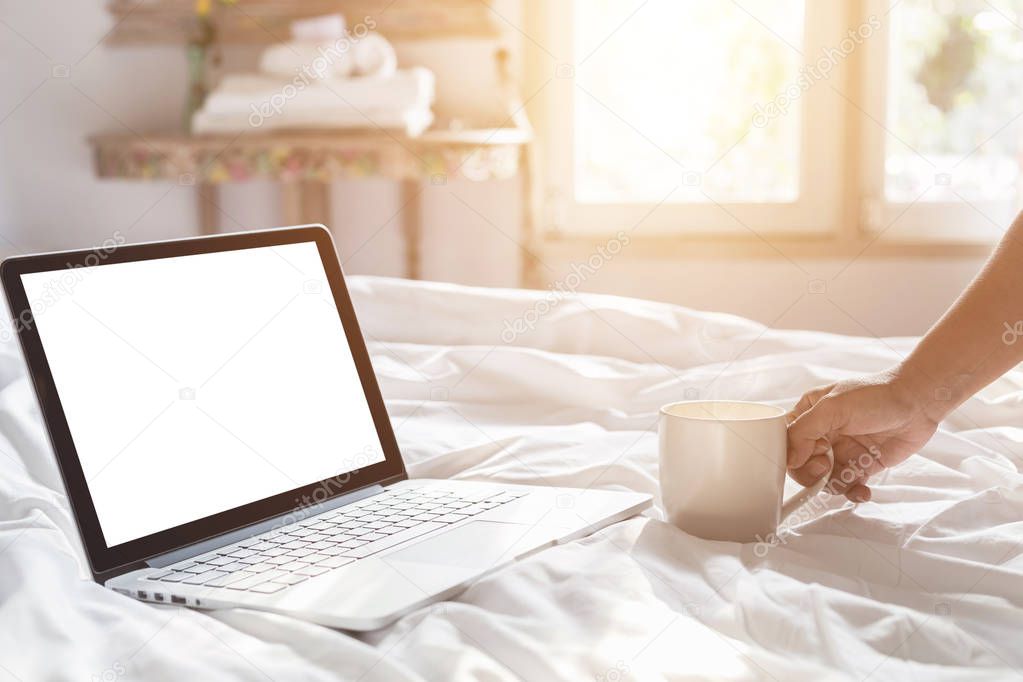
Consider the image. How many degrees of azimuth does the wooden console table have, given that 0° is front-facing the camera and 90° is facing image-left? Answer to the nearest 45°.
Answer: approximately 0°

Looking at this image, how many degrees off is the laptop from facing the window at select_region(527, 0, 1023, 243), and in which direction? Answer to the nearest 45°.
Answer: approximately 90° to its left

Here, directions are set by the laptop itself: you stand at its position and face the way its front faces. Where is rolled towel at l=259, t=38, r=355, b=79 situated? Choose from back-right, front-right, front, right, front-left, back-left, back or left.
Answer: back-left

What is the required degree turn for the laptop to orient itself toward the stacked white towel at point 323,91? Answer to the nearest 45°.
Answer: approximately 135° to its left

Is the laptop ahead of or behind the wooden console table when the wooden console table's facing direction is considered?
ahead

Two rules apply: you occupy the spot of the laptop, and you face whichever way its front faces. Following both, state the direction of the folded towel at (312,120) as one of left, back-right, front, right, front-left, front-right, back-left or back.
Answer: back-left

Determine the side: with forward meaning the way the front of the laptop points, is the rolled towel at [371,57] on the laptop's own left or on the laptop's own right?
on the laptop's own left

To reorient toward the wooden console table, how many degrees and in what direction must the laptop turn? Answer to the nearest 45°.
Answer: approximately 135° to its left

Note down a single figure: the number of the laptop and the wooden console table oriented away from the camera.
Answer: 0

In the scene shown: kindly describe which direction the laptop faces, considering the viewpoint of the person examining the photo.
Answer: facing the viewer and to the right of the viewer
